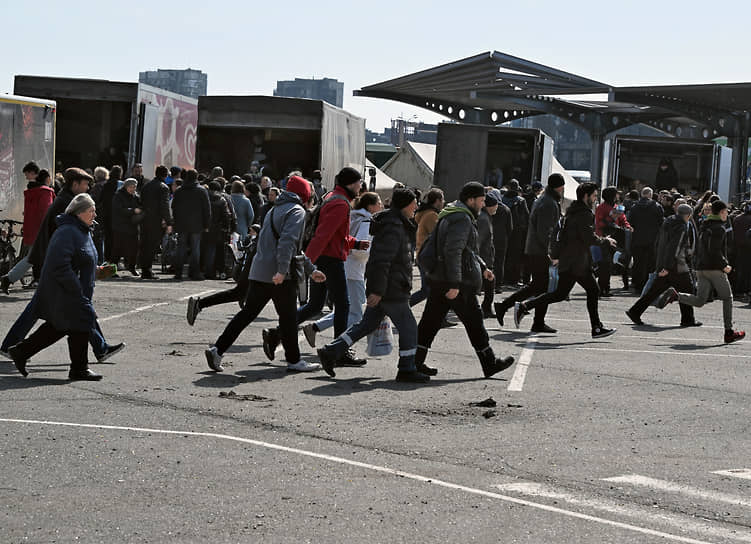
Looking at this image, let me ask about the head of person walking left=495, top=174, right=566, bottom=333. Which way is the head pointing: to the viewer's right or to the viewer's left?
to the viewer's right

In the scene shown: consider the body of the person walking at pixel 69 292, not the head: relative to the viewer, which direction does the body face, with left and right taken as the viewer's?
facing to the right of the viewer

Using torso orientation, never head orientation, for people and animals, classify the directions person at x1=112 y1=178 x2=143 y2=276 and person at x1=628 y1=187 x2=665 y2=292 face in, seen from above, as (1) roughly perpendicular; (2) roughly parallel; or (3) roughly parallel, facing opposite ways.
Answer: roughly perpendicular

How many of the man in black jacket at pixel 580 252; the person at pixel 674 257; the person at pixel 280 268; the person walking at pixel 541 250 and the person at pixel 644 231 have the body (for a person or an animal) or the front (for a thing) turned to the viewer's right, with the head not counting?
4

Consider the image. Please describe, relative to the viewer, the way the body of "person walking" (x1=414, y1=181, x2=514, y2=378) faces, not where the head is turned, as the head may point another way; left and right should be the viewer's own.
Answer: facing to the right of the viewer

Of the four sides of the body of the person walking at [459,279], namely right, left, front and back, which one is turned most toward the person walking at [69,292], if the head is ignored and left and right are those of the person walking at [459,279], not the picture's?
back
